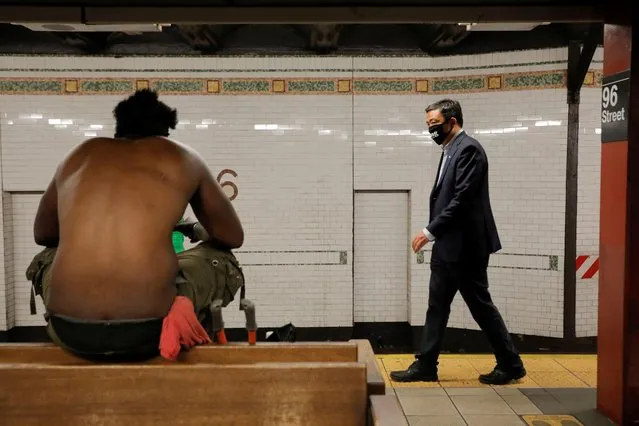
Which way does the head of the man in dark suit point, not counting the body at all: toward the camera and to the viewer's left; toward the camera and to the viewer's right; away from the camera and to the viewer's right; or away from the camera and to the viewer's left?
toward the camera and to the viewer's left

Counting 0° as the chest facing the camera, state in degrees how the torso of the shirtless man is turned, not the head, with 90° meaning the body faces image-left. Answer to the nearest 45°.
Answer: approximately 180°

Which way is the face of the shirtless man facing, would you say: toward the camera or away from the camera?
away from the camera

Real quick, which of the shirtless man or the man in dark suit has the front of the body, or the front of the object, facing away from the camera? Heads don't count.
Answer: the shirtless man

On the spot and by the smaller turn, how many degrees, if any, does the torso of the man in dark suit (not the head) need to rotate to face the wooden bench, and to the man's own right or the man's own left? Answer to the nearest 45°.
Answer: approximately 90° to the man's own left

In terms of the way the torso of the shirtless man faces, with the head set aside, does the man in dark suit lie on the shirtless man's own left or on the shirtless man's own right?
on the shirtless man's own right

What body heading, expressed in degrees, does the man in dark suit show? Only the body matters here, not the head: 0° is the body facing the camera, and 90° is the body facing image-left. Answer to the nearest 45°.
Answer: approximately 90°

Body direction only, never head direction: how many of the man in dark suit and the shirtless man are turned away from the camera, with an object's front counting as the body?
1

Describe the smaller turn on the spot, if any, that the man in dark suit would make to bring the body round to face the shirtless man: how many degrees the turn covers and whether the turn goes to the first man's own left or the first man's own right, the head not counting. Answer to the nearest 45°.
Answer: approximately 45° to the first man's own left
